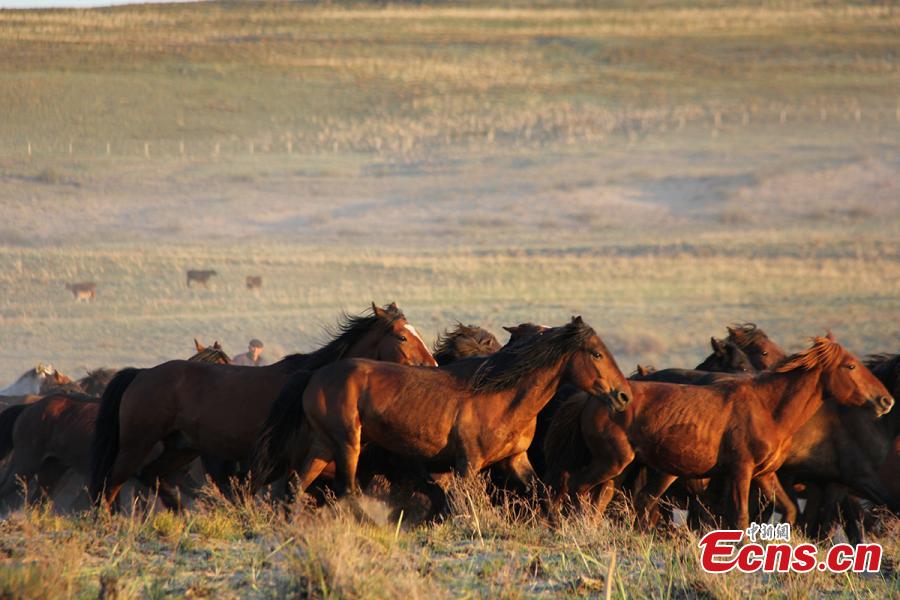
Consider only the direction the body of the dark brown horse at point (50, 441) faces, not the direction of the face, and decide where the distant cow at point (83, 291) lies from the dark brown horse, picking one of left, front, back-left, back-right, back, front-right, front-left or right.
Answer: left

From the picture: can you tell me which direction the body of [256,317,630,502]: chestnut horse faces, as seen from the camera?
to the viewer's right

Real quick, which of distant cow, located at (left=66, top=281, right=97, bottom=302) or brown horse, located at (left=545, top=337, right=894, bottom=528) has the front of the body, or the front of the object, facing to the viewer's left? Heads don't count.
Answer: the distant cow

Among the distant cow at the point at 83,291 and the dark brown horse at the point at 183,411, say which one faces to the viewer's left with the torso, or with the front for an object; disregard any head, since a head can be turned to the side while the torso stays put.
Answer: the distant cow

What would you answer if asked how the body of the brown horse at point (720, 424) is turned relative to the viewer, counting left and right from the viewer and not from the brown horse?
facing to the right of the viewer

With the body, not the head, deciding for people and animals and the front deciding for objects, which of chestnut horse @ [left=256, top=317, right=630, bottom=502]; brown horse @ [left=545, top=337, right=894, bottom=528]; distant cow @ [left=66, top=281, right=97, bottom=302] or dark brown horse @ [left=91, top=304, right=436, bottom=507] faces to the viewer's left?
the distant cow

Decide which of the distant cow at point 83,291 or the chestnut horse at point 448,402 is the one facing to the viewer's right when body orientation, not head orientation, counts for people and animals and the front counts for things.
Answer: the chestnut horse

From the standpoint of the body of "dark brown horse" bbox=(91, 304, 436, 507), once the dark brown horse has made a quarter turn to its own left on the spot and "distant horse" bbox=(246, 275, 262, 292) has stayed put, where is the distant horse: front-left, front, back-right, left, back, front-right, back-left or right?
front

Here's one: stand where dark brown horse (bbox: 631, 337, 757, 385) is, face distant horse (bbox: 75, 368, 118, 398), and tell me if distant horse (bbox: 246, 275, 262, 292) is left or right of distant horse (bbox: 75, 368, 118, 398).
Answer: right

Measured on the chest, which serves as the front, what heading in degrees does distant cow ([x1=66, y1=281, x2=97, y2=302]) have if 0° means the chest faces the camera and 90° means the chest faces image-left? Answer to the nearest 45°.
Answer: approximately 90°

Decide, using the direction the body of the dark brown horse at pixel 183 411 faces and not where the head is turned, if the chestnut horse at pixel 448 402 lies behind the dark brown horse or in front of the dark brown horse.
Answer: in front

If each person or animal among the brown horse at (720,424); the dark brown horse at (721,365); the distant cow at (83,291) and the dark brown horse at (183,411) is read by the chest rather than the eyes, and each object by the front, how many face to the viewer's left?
1
